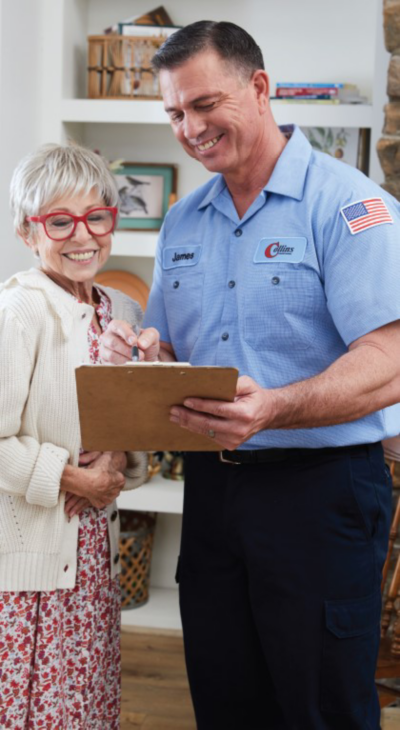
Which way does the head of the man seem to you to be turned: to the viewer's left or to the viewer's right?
to the viewer's left

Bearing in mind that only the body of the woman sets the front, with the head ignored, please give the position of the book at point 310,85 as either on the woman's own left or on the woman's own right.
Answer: on the woman's own left

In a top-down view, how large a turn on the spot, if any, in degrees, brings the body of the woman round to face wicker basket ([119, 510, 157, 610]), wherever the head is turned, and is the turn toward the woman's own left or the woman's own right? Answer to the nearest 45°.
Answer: approximately 135° to the woman's own left

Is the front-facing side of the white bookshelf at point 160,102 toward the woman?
yes

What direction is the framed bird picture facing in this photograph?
toward the camera

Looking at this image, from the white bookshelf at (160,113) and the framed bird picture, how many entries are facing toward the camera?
2

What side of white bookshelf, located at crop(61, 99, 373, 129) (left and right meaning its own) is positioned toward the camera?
front

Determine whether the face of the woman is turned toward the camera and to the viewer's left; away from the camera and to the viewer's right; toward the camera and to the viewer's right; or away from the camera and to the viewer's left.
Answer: toward the camera and to the viewer's right

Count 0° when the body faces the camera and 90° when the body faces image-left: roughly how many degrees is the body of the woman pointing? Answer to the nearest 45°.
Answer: approximately 315°
